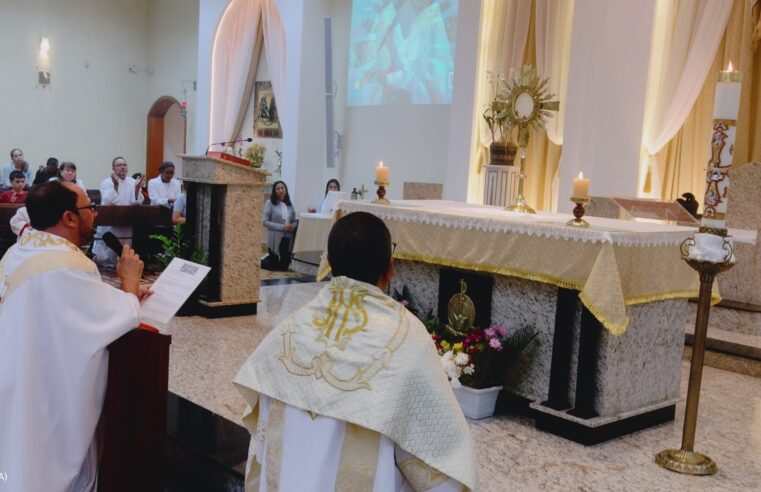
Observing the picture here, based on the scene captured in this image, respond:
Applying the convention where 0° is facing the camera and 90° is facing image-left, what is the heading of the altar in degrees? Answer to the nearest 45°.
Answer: approximately 45°

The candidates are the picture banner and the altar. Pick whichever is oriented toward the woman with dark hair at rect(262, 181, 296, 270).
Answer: the picture banner

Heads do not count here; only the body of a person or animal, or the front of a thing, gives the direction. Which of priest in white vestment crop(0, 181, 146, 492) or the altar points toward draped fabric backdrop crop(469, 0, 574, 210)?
the priest in white vestment

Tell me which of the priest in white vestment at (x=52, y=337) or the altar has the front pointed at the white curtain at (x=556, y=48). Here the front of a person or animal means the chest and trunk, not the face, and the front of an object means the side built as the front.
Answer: the priest in white vestment

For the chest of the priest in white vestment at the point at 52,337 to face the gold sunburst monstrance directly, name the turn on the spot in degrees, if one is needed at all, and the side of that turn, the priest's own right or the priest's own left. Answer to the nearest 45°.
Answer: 0° — they already face it
